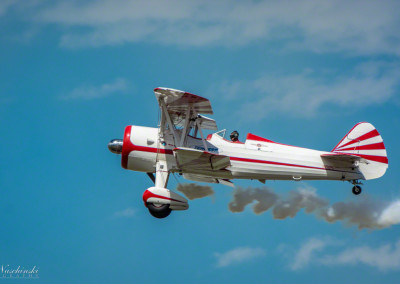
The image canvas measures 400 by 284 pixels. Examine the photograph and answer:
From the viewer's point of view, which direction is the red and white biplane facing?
to the viewer's left
